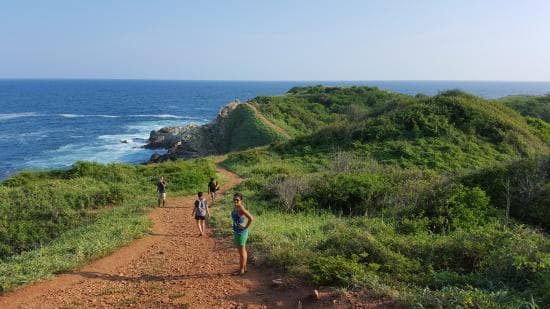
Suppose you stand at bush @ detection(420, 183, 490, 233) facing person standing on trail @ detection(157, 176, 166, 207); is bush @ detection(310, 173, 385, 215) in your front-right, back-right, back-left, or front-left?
front-right

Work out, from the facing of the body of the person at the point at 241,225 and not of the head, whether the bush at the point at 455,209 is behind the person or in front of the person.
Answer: behind

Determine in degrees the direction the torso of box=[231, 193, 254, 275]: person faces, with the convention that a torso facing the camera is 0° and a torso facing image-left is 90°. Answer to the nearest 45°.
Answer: approximately 45°

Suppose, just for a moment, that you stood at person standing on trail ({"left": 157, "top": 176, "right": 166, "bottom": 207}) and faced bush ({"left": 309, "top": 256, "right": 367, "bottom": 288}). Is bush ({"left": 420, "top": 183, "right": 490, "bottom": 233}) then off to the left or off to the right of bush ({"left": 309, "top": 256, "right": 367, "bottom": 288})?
left

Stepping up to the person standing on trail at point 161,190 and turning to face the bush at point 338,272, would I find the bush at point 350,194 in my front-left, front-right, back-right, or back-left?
front-left

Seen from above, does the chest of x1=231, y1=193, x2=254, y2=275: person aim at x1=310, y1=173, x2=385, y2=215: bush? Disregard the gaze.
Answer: no

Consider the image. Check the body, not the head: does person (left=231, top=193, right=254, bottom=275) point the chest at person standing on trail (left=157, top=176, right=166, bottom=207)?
no
